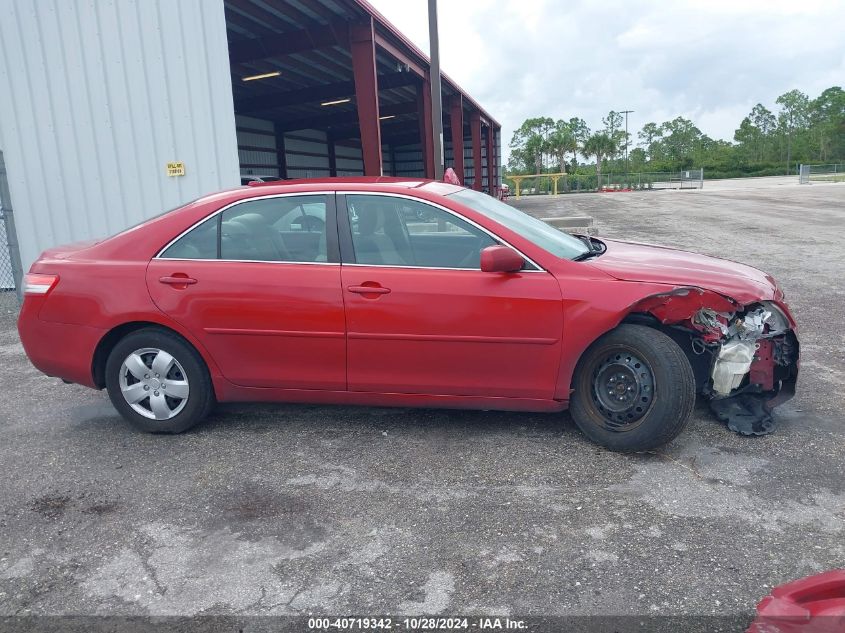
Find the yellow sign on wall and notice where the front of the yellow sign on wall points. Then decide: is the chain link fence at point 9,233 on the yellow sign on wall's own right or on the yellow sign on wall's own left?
on the yellow sign on wall's own right

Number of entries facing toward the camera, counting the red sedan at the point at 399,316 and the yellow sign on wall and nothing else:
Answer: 1

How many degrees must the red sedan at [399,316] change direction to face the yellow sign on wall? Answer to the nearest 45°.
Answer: approximately 135° to its left

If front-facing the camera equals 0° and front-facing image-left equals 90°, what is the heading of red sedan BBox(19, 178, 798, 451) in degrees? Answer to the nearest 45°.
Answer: approximately 270°

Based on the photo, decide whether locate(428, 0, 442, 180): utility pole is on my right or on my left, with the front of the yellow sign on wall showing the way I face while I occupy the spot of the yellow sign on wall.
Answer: on my left

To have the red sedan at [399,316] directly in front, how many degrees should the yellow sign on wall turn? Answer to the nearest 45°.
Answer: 0° — it already faces it

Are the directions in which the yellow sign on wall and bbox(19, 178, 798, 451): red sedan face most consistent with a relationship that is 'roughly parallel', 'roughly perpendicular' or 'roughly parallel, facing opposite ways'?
roughly perpendicular

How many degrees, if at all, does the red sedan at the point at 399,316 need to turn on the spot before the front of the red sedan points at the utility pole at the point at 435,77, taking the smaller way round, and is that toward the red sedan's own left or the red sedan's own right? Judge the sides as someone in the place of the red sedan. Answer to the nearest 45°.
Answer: approximately 90° to the red sedan's own left

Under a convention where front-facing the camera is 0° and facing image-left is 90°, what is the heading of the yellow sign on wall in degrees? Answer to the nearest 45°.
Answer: approximately 0°

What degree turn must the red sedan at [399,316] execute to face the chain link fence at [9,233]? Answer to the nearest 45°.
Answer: approximately 135° to its left
